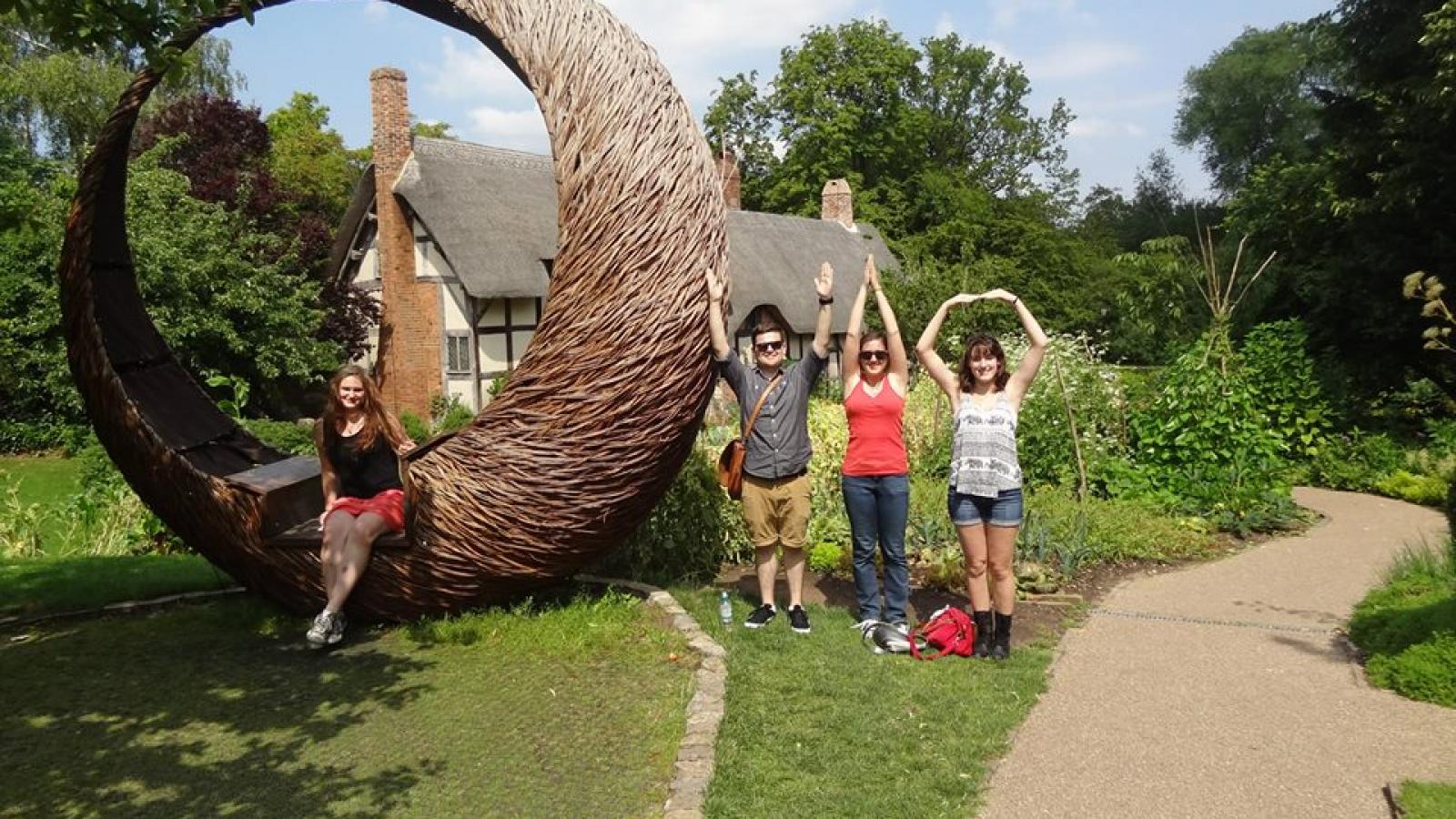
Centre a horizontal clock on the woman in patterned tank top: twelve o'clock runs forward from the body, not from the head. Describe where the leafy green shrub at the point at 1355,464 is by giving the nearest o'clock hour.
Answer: The leafy green shrub is roughly at 7 o'clock from the woman in patterned tank top.

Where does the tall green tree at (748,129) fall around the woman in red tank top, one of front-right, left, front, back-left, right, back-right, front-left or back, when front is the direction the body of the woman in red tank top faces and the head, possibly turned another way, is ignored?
back

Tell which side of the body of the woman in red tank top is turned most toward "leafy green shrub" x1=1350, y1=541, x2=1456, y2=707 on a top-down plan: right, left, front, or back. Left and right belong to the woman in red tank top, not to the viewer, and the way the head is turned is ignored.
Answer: left

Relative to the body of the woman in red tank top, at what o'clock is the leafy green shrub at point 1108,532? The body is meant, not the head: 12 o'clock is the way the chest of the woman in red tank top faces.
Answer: The leafy green shrub is roughly at 7 o'clock from the woman in red tank top.

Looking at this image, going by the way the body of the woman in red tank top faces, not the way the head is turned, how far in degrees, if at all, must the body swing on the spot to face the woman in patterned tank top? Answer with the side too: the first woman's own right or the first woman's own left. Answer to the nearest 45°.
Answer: approximately 90° to the first woman's own left

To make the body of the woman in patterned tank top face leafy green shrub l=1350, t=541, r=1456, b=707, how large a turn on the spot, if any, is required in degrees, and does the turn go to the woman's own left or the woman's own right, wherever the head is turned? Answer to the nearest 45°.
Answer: approximately 90° to the woman's own left

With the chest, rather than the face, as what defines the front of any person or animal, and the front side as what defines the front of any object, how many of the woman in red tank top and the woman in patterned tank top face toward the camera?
2

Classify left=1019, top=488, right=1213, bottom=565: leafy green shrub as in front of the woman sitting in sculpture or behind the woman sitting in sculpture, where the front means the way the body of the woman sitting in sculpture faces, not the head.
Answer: behind

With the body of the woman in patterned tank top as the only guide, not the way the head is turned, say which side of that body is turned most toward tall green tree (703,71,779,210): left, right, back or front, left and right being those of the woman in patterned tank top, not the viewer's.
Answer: back

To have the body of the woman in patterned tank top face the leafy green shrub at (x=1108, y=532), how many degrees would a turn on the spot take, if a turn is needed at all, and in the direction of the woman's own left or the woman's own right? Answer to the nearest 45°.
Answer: approximately 180°

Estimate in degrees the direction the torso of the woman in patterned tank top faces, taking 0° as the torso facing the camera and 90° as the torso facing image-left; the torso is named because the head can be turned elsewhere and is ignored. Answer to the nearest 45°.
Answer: approximately 0°
